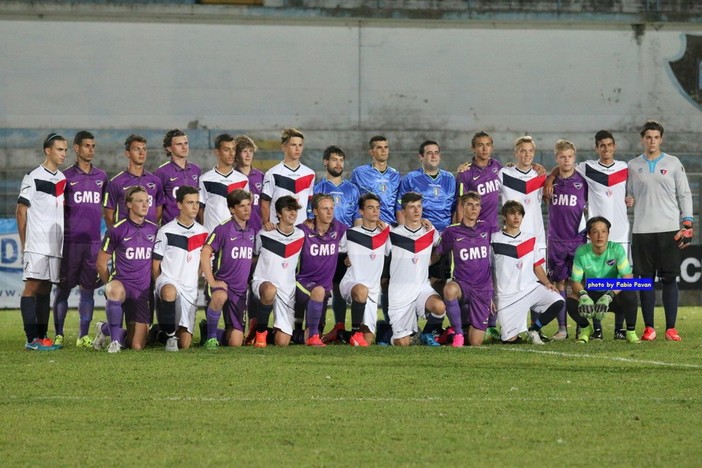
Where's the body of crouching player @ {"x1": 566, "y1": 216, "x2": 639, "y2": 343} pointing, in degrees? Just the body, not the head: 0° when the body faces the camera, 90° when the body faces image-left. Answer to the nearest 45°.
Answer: approximately 0°

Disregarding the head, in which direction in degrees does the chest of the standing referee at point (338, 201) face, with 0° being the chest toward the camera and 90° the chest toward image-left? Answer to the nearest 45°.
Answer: approximately 0°

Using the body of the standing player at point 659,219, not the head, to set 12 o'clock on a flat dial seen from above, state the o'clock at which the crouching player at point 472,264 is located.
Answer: The crouching player is roughly at 2 o'clock from the standing player.

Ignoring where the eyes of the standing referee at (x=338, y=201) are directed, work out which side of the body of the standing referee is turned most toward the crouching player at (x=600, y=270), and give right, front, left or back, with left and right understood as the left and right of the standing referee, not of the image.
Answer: left

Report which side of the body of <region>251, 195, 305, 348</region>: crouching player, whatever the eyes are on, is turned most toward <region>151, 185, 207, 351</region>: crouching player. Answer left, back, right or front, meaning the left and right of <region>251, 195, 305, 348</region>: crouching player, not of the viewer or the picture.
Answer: right

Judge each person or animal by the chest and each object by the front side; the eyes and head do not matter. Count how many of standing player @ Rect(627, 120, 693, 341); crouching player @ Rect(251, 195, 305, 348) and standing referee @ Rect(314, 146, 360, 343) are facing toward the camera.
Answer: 3

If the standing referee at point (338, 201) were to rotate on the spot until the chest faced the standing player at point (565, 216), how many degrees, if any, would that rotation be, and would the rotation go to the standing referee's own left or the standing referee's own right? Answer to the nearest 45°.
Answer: approximately 90° to the standing referee's own left

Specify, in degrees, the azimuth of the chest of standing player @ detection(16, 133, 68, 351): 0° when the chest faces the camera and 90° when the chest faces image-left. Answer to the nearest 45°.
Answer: approximately 315°

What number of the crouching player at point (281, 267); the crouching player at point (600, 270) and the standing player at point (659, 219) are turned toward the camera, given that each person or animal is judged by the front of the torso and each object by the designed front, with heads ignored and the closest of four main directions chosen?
3

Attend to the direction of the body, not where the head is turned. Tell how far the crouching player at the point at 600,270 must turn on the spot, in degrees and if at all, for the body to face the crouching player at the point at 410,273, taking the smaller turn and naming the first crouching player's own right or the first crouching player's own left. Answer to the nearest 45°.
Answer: approximately 90° to the first crouching player's own right
